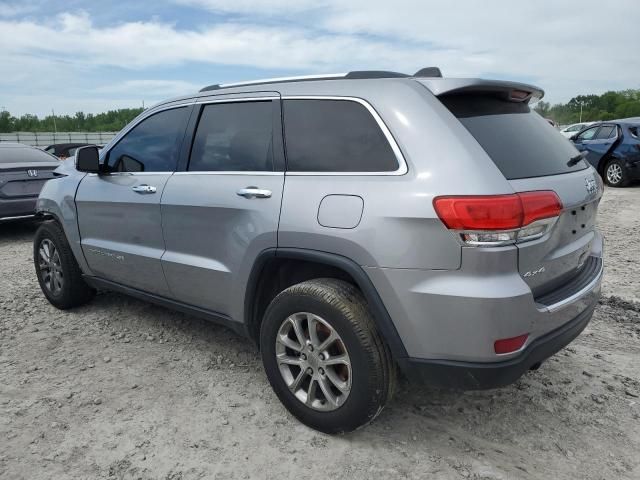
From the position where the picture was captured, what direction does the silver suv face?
facing away from the viewer and to the left of the viewer

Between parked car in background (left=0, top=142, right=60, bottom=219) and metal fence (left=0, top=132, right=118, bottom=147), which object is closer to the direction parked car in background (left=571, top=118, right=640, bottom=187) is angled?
the metal fence

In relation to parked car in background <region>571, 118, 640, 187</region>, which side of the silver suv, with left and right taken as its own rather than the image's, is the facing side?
right

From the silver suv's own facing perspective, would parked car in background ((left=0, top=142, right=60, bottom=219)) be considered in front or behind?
in front

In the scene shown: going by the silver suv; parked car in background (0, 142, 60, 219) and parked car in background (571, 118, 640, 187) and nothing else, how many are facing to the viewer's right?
0

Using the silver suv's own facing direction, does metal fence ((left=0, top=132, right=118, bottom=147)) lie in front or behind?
in front

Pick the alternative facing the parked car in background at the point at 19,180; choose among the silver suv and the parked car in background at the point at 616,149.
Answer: the silver suv

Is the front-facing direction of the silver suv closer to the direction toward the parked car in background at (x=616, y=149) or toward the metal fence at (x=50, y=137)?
the metal fence

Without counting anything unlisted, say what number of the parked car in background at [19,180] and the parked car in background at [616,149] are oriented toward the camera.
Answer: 0

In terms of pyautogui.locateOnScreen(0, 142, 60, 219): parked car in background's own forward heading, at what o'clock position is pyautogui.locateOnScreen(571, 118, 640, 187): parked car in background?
pyautogui.locateOnScreen(571, 118, 640, 187): parked car in background is roughly at 3 o'clock from pyautogui.locateOnScreen(0, 142, 60, 219): parked car in background.

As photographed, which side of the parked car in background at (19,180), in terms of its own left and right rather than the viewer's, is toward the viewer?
back
